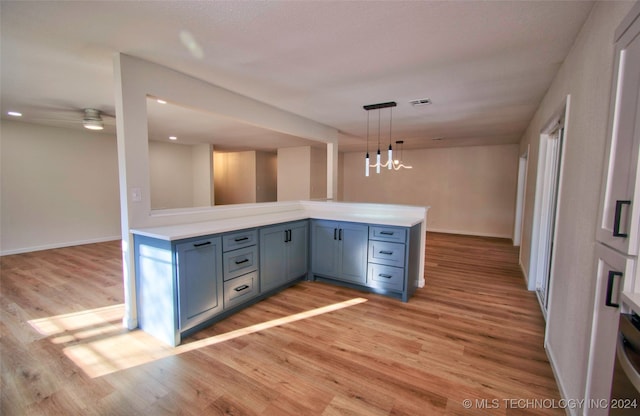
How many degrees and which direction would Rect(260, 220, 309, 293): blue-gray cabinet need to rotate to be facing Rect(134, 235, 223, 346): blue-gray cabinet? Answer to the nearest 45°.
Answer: approximately 90° to its right

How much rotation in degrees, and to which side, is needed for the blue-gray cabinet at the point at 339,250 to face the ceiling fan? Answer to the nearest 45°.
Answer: approximately 45° to its right

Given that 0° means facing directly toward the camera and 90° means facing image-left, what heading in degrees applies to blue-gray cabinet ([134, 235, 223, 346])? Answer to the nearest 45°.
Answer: approximately 315°

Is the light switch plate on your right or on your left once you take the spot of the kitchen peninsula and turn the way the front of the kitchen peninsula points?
on your right

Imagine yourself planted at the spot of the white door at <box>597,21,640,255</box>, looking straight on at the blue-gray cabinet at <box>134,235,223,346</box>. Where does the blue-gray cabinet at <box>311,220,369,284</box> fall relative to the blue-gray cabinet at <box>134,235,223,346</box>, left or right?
right

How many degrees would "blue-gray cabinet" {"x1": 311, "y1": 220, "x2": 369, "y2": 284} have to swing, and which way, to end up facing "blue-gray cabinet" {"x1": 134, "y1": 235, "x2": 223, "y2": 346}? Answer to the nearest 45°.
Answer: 0° — it already faces it

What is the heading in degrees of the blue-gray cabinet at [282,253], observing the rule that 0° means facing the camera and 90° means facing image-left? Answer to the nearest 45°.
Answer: approximately 315°

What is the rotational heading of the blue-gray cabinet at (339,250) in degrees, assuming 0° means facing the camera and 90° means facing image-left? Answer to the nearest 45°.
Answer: approximately 45°

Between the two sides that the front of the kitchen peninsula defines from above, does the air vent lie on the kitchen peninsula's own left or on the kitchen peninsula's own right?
on the kitchen peninsula's own left

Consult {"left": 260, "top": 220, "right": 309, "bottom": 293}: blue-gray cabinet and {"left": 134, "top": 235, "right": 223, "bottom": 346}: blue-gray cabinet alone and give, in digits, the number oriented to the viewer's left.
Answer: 0
